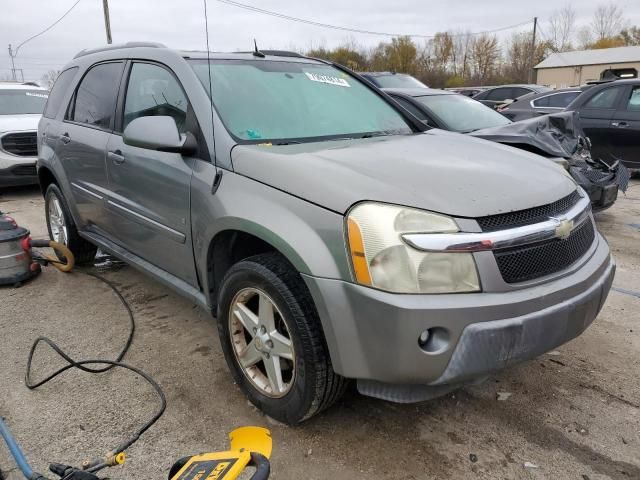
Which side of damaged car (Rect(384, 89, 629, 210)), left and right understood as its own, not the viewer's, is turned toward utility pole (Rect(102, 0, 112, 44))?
back

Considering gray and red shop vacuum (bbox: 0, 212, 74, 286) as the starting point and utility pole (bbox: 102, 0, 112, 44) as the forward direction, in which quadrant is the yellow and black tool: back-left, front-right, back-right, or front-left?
back-right

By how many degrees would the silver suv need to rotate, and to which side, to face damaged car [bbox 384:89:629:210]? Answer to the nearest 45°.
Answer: approximately 90° to its left

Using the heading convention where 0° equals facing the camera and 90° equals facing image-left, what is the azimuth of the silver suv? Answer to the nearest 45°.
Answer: approximately 315°

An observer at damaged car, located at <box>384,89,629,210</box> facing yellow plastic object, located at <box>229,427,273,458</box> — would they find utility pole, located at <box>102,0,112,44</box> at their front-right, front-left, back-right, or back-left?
back-right

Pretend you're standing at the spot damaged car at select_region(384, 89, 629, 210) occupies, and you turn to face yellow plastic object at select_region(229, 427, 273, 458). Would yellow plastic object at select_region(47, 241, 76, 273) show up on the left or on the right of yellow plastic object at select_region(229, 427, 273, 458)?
right

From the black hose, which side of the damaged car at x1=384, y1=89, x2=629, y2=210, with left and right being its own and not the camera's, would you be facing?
right

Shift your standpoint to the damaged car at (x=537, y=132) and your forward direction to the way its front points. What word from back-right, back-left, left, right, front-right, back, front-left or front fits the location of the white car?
back-right

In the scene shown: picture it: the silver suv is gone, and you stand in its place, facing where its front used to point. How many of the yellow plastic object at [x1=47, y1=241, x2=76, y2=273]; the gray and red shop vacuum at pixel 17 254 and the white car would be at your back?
3

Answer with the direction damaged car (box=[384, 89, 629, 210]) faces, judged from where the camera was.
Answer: facing the viewer and to the right of the viewer

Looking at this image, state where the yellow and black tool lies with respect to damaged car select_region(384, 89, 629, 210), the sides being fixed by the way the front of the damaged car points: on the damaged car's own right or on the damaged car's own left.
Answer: on the damaged car's own right

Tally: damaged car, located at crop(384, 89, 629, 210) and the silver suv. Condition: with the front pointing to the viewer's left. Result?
0
